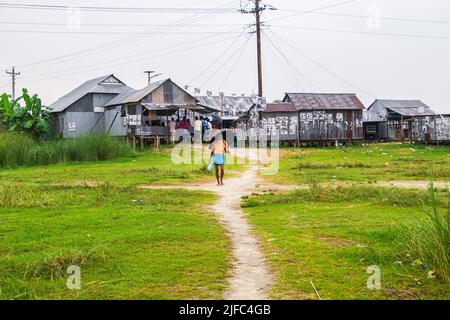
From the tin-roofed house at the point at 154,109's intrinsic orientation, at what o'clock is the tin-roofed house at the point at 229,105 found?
the tin-roofed house at the point at 229,105 is roughly at 9 o'clock from the tin-roofed house at the point at 154,109.

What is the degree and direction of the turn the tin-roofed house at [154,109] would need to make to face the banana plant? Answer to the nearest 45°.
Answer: approximately 135° to its right

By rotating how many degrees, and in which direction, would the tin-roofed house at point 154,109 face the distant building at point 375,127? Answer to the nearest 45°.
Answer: approximately 90° to its left

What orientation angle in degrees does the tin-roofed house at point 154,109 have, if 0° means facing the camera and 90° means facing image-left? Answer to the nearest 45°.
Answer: approximately 315°

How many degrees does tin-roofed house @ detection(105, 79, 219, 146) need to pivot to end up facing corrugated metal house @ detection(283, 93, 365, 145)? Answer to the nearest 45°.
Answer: approximately 45° to its left

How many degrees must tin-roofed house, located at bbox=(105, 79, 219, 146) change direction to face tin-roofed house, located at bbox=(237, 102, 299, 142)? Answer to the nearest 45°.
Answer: approximately 45° to its left
